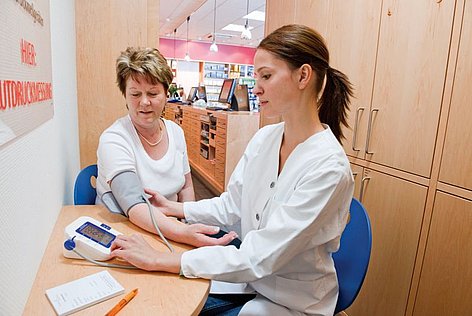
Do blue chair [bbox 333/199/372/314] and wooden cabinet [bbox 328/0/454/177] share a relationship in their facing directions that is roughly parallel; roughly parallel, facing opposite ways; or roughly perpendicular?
roughly parallel

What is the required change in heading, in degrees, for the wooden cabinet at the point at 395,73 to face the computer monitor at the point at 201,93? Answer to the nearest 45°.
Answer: approximately 90° to its right

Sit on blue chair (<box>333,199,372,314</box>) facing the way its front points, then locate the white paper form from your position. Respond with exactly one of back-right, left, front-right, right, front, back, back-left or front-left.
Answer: front

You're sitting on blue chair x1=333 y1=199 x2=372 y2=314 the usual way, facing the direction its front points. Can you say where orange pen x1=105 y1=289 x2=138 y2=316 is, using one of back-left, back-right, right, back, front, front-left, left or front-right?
front

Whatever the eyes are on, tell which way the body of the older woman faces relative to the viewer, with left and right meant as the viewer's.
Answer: facing the viewer and to the right of the viewer

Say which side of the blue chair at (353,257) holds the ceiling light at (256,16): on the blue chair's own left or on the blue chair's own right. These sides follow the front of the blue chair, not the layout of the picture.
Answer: on the blue chair's own right

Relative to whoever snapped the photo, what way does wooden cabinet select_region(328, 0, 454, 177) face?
facing the viewer and to the left of the viewer

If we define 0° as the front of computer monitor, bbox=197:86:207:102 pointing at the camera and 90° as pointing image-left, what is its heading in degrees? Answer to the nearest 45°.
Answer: approximately 45°

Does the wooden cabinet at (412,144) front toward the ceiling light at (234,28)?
no

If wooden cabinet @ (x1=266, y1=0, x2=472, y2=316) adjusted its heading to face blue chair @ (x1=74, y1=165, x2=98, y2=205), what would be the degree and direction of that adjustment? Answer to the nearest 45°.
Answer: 0° — it already faces it

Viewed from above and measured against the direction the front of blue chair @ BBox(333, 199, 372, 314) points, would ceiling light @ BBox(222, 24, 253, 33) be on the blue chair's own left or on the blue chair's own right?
on the blue chair's own right

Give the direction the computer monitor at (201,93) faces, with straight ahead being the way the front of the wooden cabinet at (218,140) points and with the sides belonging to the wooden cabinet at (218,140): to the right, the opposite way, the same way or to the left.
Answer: the same way

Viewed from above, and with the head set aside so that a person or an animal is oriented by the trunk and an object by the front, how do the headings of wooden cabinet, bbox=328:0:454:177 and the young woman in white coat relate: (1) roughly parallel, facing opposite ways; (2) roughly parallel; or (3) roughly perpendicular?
roughly parallel

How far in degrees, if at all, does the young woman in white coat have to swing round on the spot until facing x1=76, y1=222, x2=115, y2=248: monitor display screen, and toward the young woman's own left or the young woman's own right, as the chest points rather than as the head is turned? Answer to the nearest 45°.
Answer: approximately 45° to the young woman's own right

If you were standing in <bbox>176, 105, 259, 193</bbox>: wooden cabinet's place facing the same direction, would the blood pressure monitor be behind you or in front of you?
in front

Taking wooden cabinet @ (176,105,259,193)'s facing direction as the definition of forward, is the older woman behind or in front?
in front

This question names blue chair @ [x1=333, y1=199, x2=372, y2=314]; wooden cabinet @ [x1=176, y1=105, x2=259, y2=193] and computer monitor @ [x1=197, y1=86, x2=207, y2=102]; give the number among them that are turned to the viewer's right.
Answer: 0

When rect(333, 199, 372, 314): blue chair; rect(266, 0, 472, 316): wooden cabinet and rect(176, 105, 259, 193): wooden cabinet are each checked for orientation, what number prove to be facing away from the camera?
0
